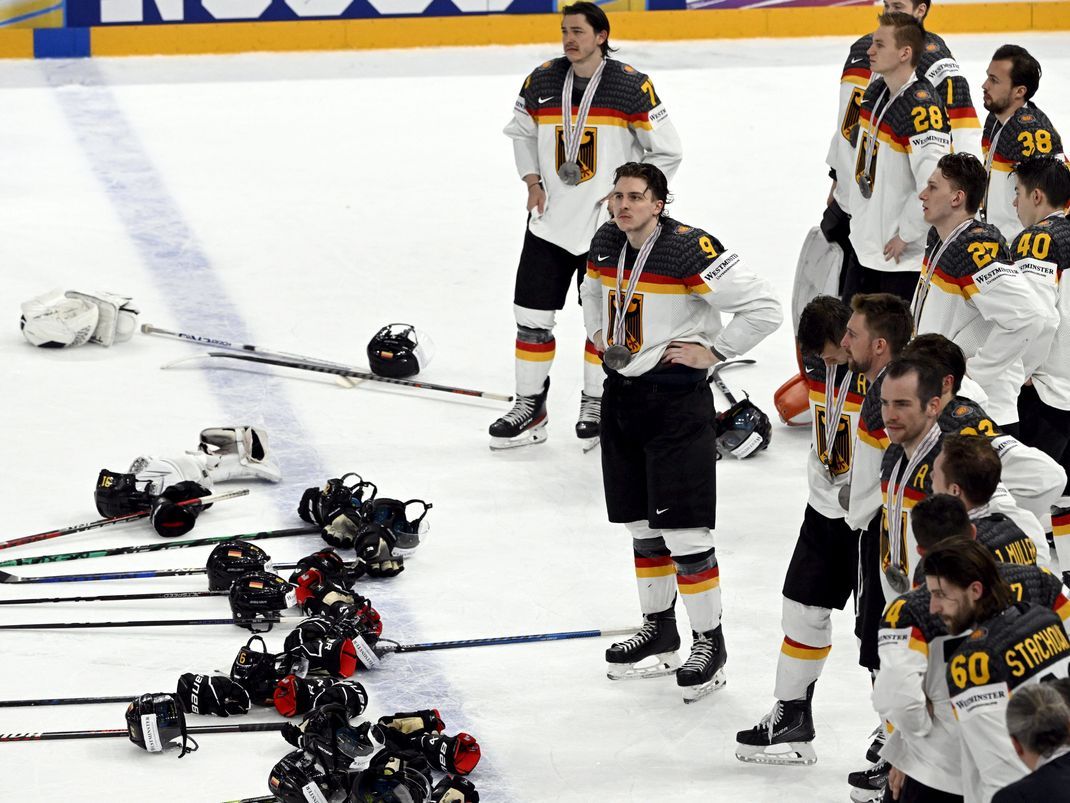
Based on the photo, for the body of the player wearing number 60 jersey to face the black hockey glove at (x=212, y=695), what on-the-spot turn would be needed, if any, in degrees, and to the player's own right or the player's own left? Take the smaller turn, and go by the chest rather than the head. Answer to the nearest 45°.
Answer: approximately 45° to the player's own left

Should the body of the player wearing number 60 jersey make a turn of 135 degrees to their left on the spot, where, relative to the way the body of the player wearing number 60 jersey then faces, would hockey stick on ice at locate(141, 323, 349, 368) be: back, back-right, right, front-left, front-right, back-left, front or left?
back-right

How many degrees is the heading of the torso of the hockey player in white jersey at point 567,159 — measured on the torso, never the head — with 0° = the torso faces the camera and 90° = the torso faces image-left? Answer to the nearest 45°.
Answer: approximately 45°

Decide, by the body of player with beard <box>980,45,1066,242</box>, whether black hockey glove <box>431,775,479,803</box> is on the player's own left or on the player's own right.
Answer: on the player's own left

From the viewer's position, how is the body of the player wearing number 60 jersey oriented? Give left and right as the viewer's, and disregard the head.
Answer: facing away from the viewer and to the left of the viewer

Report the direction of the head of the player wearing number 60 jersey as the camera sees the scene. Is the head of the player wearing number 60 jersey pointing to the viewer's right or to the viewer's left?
to the viewer's left

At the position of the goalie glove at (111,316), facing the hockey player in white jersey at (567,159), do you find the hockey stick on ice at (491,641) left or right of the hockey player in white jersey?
right

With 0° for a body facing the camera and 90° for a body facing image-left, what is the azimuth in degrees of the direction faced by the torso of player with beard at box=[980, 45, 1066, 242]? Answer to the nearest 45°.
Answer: approximately 90°

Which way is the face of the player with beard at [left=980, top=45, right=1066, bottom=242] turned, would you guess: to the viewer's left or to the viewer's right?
to the viewer's left
